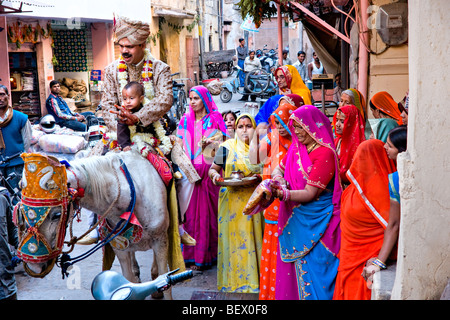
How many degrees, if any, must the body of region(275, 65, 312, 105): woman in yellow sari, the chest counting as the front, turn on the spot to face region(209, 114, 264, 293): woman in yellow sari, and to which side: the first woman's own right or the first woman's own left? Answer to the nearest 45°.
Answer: approximately 45° to the first woman's own left

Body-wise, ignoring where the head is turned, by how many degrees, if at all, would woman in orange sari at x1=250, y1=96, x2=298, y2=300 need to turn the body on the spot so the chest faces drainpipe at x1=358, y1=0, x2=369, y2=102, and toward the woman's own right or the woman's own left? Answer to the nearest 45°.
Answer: approximately 180°

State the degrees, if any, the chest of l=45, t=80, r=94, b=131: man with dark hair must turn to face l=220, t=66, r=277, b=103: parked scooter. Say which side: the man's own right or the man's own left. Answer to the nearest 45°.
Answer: approximately 90° to the man's own left

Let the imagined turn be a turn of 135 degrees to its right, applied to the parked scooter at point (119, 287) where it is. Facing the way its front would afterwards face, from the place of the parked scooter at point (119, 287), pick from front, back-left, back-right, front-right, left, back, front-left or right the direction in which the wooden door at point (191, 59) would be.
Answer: left

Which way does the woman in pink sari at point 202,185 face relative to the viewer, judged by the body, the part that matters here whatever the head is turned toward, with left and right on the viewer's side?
facing the viewer and to the left of the viewer

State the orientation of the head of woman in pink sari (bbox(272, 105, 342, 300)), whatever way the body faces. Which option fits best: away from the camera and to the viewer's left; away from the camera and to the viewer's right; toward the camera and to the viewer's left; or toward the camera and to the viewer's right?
toward the camera and to the viewer's left

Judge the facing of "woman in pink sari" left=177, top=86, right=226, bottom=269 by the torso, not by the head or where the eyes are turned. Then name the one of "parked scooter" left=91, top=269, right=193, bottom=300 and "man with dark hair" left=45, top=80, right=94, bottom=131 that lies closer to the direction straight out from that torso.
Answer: the parked scooter

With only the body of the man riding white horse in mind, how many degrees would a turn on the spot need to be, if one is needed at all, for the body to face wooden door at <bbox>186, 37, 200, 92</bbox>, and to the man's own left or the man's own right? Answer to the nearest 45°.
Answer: approximately 135° to the man's own right

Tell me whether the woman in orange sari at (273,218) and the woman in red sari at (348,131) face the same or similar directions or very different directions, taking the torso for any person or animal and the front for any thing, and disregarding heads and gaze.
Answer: same or similar directions

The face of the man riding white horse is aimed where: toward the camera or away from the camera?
toward the camera

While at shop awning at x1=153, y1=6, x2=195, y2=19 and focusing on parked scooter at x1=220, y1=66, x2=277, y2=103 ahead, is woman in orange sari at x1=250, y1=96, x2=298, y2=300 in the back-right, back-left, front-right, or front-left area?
front-right

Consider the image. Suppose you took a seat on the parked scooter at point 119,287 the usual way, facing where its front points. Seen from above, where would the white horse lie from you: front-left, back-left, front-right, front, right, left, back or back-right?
front-right

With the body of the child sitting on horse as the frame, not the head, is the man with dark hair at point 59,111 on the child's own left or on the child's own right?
on the child's own right
